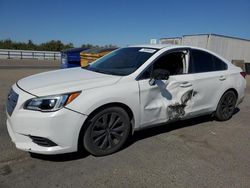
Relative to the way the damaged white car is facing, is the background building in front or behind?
behind

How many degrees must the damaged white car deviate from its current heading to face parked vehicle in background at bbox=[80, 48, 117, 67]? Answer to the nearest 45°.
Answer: approximately 135° to its right

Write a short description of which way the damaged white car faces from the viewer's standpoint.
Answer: facing the viewer and to the left of the viewer

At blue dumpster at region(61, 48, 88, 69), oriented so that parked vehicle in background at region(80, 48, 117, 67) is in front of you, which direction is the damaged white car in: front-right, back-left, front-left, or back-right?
front-right

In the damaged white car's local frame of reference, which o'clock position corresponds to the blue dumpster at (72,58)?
The blue dumpster is roughly at 4 o'clock from the damaged white car.
